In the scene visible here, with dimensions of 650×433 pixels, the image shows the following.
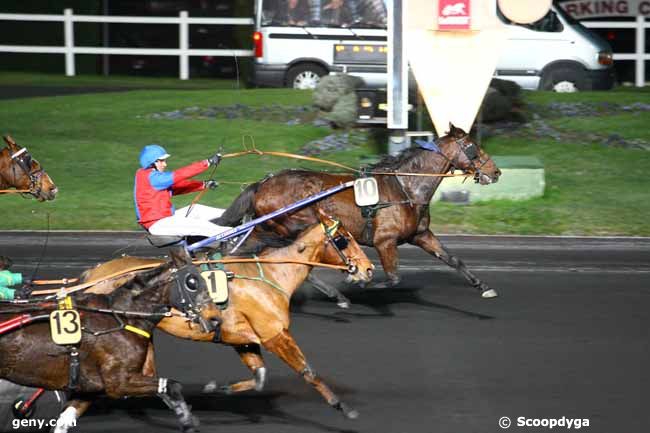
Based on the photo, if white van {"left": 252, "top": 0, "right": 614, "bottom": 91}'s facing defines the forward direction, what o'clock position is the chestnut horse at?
The chestnut horse is roughly at 3 o'clock from the white van.

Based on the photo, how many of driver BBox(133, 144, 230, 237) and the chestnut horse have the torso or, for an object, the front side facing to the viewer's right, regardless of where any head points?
2

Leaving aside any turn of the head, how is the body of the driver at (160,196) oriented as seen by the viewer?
to the viewer's right

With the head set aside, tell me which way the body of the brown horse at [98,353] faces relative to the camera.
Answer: to the viewer's right

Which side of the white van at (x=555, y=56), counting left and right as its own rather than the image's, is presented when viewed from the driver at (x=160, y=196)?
right

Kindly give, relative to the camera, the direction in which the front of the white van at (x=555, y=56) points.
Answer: facing to the right of the viewer

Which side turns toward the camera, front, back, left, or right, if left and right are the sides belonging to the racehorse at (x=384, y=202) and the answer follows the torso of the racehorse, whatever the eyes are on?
right

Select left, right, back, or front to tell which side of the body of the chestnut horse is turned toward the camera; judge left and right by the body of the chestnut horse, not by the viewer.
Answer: right
